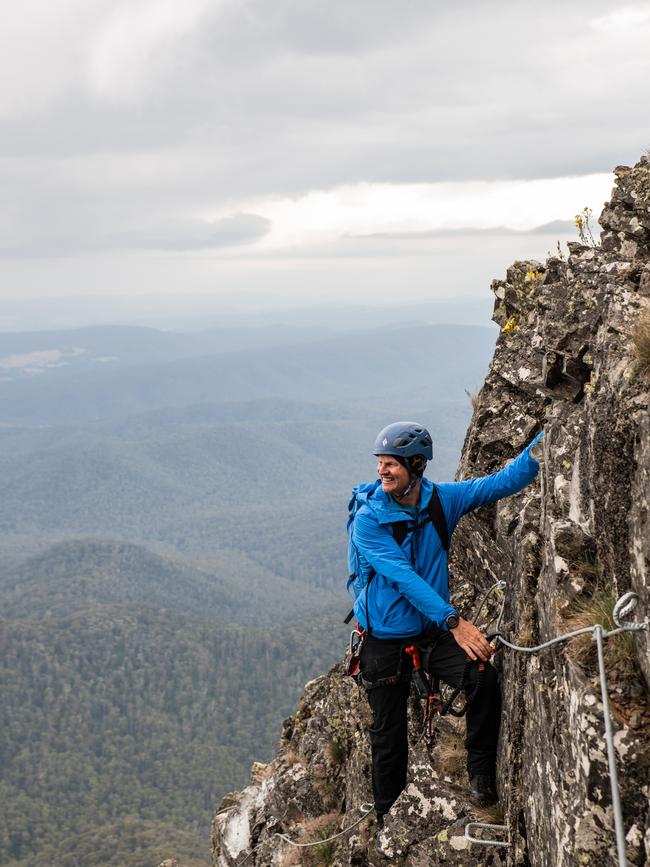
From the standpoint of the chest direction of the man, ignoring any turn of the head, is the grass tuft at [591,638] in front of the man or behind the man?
in front

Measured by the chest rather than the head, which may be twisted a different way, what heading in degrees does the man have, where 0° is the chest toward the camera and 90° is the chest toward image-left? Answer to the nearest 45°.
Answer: approximately 315°

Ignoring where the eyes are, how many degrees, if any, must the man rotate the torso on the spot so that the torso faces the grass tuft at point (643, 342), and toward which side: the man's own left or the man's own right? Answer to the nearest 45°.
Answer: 0° — they already face it
